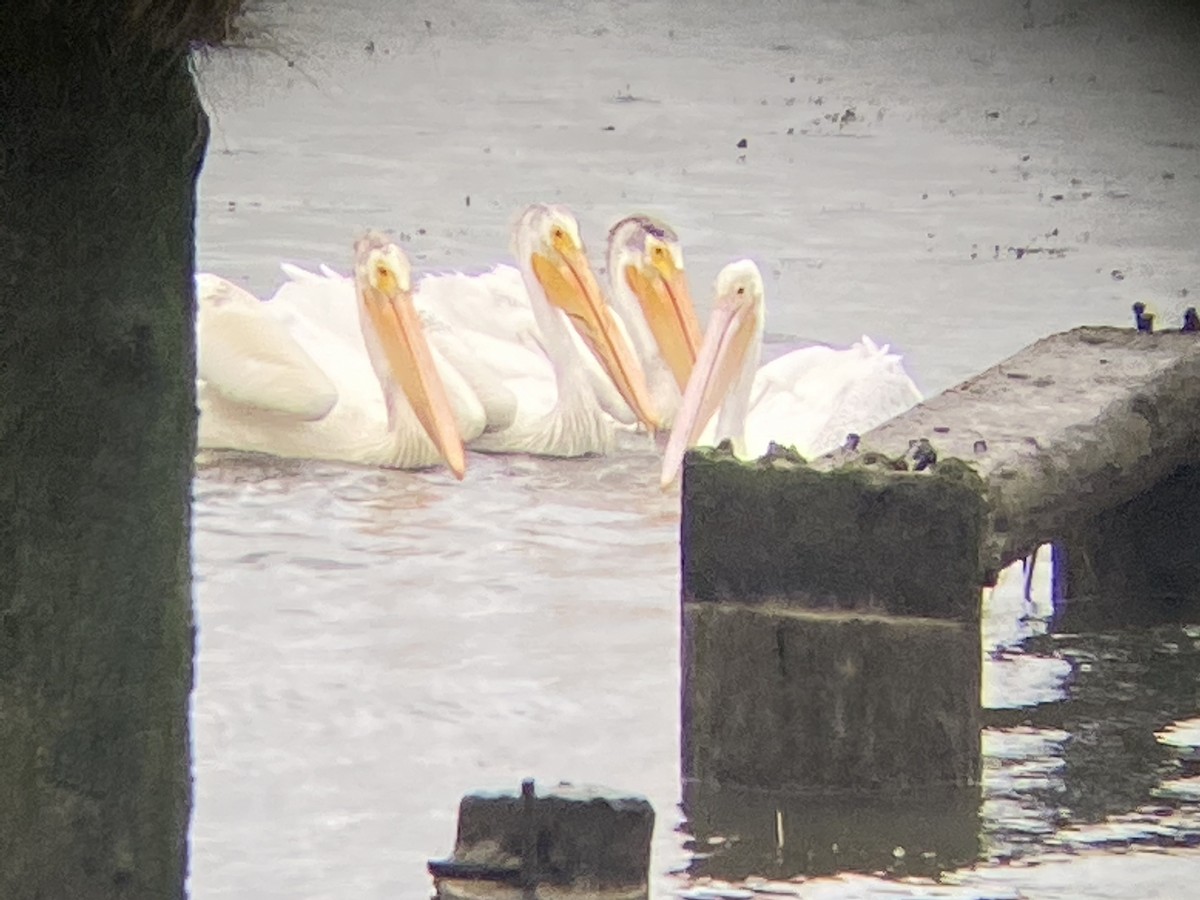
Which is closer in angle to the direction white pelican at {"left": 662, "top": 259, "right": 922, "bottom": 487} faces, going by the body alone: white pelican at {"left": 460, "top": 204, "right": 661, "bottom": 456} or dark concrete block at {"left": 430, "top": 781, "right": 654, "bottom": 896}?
the dark concrete block

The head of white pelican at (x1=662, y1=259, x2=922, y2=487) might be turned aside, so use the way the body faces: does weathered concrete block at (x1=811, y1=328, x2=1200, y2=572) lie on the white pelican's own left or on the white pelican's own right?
on the white pelican's own left

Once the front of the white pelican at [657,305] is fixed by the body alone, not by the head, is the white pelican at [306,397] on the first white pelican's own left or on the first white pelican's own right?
on the first white pelican's own right

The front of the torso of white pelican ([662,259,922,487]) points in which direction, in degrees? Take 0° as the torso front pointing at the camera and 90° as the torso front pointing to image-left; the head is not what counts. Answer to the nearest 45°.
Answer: approximately 45°

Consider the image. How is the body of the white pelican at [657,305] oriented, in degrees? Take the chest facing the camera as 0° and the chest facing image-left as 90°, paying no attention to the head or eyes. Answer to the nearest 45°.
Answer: approximately 315°
